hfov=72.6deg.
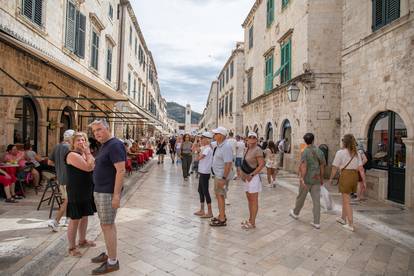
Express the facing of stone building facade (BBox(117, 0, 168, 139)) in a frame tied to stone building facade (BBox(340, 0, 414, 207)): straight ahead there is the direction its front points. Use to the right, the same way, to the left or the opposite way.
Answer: the opposite way

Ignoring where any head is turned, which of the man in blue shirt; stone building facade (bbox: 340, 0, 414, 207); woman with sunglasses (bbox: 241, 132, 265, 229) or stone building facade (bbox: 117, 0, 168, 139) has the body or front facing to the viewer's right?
stone building facade (bbox: 117, 0, 168, 139)

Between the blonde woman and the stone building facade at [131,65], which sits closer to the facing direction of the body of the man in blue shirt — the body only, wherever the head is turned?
the blonde woman

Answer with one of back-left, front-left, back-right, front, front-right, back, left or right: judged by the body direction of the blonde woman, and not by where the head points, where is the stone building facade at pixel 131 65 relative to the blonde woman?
back-left

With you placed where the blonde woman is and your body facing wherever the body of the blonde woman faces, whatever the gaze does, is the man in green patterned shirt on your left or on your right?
on your left

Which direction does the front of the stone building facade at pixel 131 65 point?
to the viewer's right

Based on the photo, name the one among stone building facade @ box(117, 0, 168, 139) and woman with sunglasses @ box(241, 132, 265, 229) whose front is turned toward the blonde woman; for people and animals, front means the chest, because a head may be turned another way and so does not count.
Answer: the woman with sunglasses

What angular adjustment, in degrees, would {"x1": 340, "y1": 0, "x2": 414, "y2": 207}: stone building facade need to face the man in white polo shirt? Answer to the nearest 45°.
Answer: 0° — it already faces them

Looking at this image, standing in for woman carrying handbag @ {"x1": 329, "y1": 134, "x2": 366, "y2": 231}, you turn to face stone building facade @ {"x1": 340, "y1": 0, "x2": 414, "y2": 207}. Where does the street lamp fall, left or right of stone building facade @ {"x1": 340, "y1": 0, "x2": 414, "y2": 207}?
left

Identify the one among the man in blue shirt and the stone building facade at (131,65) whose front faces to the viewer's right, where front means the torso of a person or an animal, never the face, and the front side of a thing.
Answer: the stone building facade
